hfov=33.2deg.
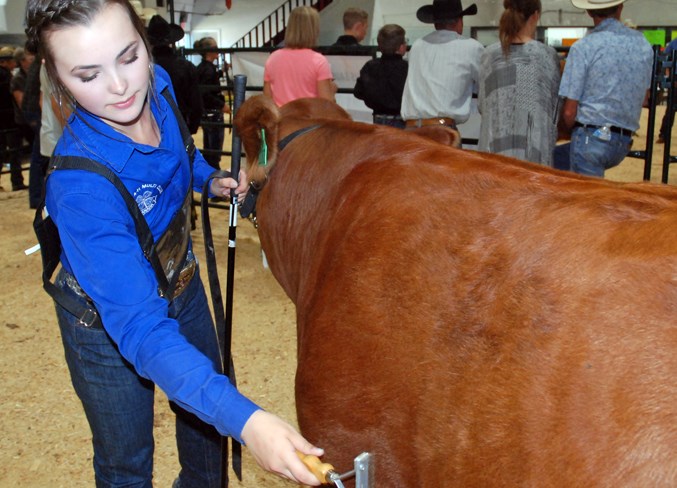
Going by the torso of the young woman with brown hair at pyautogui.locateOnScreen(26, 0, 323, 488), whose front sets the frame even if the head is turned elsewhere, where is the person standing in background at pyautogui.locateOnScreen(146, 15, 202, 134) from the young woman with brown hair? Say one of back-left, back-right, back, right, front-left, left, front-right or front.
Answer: back-left

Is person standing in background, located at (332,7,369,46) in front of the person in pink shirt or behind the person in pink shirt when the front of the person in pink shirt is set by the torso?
in front

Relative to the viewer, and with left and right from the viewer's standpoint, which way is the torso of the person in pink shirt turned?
facing away from the viewer

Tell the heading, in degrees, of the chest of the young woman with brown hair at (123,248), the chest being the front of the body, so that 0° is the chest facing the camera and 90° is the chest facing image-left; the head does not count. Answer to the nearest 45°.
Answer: approximately 315°

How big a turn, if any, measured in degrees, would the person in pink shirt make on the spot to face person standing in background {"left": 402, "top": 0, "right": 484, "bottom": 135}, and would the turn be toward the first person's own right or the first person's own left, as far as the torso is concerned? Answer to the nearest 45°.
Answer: approximately 135° to the first person's own right

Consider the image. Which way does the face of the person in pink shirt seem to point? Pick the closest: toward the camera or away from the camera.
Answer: away from the camera

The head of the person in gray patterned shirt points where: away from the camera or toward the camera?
away from the camera

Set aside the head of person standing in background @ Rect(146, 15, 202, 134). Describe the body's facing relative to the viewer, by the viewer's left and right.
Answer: facing away from the viewer

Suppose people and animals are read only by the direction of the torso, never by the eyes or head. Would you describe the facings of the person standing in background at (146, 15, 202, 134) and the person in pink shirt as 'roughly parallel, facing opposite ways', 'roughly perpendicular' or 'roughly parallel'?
roughly parallel

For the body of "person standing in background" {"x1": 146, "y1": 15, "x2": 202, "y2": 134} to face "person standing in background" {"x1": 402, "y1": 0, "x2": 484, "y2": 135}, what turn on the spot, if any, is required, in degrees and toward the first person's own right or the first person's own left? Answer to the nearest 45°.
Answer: approximately 135° to the first person's own right

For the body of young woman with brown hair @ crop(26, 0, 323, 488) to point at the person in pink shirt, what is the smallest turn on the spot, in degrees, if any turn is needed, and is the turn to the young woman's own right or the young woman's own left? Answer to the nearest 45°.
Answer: approximately 135° to the young woman's own left
